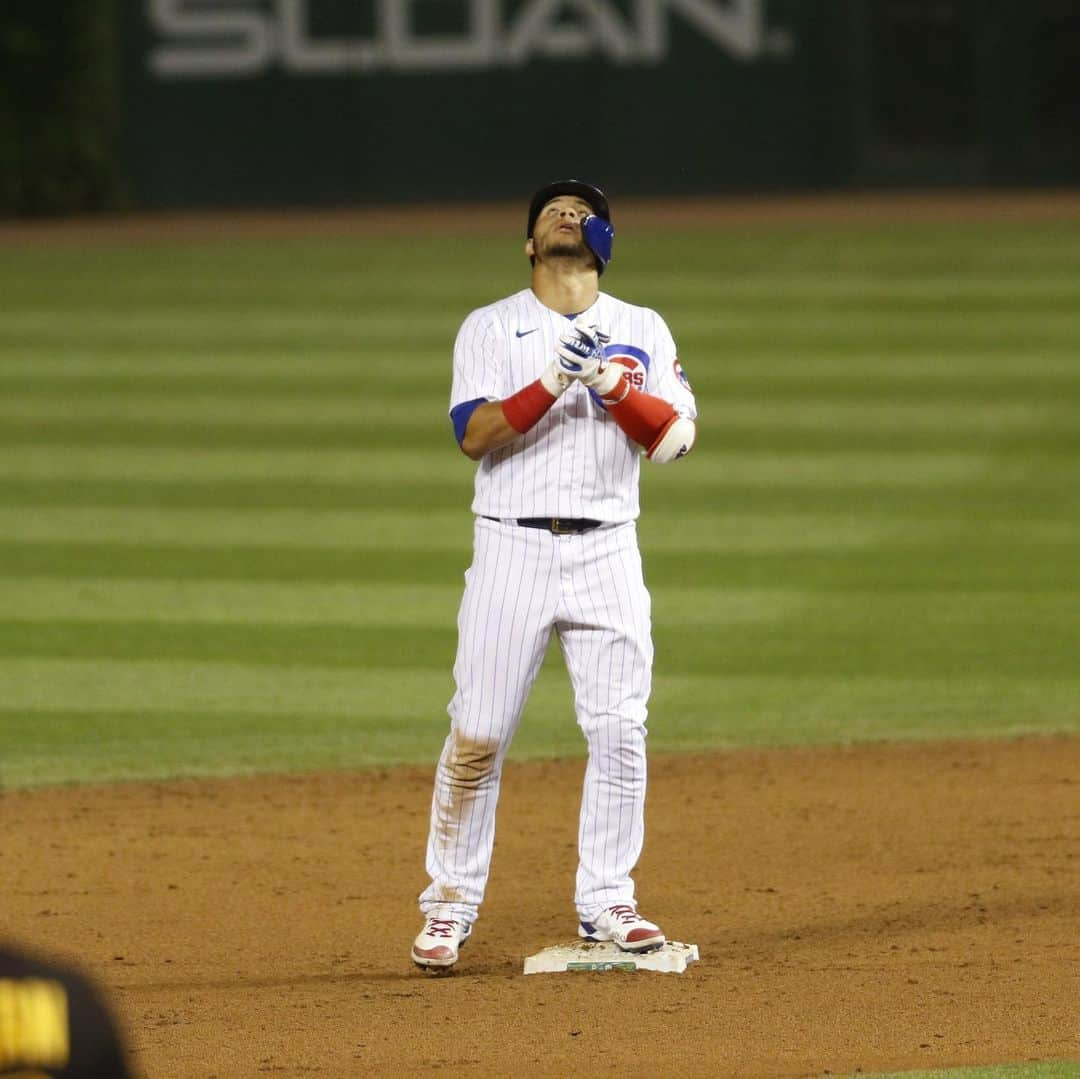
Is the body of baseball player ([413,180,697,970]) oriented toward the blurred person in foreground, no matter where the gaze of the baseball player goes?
yes

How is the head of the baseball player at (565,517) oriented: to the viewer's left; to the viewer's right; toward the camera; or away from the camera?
toward the camera

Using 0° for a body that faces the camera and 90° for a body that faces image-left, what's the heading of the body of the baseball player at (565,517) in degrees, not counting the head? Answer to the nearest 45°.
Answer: approximately 0°
